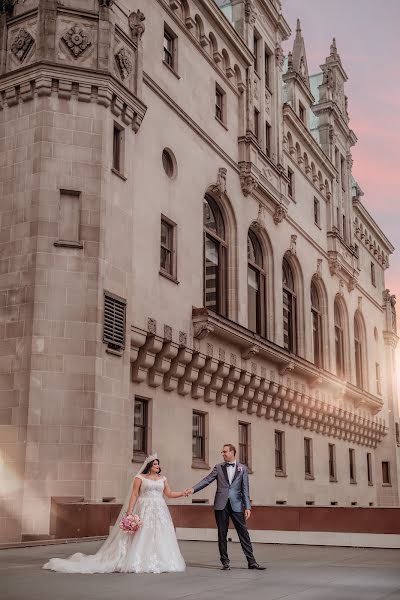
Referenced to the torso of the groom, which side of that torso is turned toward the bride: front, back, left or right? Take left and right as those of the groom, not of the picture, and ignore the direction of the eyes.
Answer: right

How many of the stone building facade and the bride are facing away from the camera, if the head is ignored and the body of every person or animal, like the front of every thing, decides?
0

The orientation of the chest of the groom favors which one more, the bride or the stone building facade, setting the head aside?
the bride

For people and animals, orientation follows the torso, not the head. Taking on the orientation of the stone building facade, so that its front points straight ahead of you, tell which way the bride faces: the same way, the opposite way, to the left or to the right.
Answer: the same way

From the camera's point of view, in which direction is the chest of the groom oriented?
toward the camera

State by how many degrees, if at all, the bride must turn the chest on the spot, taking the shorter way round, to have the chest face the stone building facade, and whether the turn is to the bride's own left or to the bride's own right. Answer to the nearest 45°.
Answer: approximately 135° to the bride's own left

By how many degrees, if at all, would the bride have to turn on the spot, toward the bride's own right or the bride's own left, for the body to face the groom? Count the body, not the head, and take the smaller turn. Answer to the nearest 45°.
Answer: approximately 45° to the bride's own left

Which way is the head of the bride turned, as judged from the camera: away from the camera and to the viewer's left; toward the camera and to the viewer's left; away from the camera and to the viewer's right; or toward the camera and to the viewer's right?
toward the camera and to the viewer's right

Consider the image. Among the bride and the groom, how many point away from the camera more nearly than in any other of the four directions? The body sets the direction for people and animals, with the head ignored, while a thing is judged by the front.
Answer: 0

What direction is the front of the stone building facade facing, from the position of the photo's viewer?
facing the viewer and to the right of the viewer

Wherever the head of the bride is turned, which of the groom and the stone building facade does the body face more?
the groom

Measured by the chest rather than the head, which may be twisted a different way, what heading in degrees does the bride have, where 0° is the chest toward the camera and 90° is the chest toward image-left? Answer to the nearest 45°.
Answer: approximately 315°

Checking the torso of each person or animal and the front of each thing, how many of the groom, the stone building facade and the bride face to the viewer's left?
0

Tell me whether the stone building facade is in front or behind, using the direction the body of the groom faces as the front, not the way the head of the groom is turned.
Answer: behind
